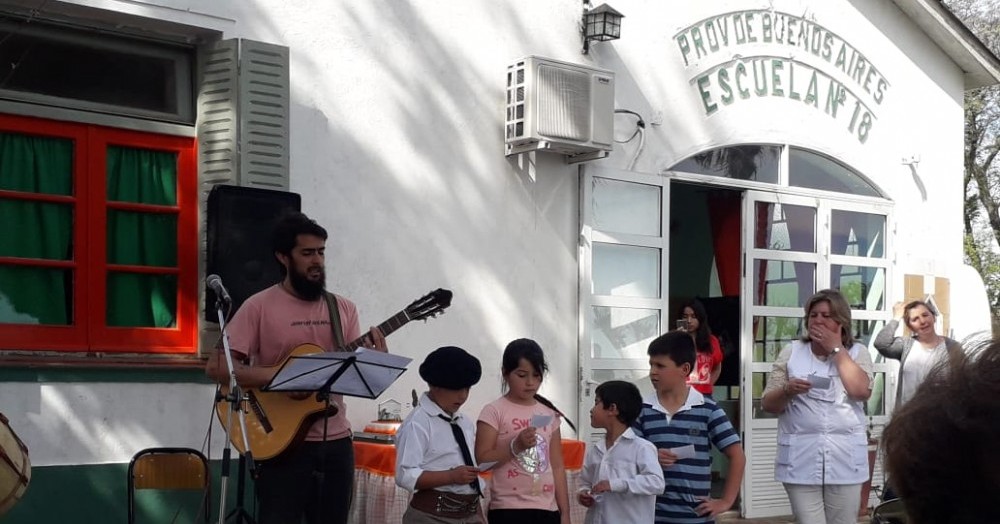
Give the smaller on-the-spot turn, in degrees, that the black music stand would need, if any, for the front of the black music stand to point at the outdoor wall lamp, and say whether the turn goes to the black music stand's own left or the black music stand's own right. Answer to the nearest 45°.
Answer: approximately 90° to the black music stand's own right

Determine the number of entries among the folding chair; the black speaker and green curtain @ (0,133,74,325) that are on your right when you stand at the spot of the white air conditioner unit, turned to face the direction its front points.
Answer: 3

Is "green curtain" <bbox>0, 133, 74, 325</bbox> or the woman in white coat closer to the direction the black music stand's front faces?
the green curtain

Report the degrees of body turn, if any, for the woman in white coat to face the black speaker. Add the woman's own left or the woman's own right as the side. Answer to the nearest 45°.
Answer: approximately 90° to the woman's own right

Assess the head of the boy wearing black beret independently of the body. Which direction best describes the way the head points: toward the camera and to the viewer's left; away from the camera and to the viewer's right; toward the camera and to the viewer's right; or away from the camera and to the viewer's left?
toward the camera and to the viewer's right

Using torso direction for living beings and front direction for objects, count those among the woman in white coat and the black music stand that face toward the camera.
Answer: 1

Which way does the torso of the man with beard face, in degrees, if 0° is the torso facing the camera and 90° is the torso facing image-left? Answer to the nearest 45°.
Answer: approximately 315°

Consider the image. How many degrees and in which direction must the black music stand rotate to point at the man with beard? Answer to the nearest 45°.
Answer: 0° — it already faces them

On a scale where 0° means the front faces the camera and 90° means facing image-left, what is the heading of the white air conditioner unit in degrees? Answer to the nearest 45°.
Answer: approximately 315°

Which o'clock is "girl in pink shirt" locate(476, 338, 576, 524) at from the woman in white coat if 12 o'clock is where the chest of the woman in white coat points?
The girl in pink shirt is roughly at 2 o'clock from the woman in white coat.

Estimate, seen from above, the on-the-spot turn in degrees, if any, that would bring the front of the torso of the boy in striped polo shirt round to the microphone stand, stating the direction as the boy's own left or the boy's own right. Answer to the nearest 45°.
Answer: approximately 45° to the boy's own right

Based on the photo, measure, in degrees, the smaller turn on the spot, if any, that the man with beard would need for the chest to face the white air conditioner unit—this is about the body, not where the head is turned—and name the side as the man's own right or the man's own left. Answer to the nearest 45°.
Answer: approximately 90° to the man's own left

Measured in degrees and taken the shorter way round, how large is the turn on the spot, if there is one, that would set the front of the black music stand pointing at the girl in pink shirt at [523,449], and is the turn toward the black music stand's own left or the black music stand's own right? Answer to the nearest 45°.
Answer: approximately 90° to the black music stand's own right
